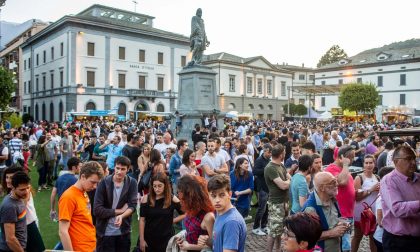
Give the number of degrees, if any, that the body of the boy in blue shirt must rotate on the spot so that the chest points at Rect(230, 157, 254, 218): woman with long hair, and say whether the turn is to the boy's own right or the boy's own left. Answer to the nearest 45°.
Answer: approximately 135° to the boy's own right

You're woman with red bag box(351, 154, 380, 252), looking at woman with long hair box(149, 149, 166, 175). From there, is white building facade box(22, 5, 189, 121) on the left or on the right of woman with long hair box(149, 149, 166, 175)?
right

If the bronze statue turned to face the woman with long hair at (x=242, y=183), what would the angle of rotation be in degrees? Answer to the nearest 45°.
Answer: approximately 45° to its right

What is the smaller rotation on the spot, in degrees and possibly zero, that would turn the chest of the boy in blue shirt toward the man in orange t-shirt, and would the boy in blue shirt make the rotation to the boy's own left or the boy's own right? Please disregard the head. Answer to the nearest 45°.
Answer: approximately 90° to the boy's own right

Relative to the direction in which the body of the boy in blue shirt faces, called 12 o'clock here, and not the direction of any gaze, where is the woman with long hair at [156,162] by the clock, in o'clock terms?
The woman with long hair is roughly at 4 o'clock from the boy in blue shirt.

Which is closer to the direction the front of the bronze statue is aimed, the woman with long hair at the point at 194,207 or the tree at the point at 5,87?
the woman with long hair

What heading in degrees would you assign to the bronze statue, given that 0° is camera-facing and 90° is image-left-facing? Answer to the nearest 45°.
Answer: approximately 315°

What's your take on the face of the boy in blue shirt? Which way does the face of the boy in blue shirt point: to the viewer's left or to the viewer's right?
to the viewer's left

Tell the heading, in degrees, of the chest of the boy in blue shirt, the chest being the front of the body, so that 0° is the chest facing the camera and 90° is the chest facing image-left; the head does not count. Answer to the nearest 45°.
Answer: approximately 45°
